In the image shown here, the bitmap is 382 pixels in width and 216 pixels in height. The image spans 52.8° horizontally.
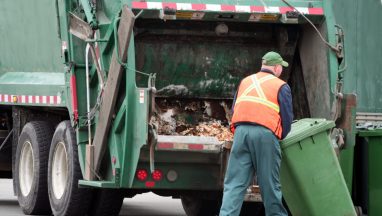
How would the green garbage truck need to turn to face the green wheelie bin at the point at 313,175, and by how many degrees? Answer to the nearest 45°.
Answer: approximately 180°

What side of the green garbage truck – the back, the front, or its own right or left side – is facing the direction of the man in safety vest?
back

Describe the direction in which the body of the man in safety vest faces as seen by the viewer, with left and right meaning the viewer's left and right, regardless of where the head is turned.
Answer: facing away from the viewer and to the right of the viewer

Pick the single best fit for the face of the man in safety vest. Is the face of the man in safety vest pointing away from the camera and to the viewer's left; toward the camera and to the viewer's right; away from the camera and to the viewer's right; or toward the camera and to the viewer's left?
away from the camera and to the viewer's right

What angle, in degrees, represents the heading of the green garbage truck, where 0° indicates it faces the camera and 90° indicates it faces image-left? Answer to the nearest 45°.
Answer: approximately 135°
